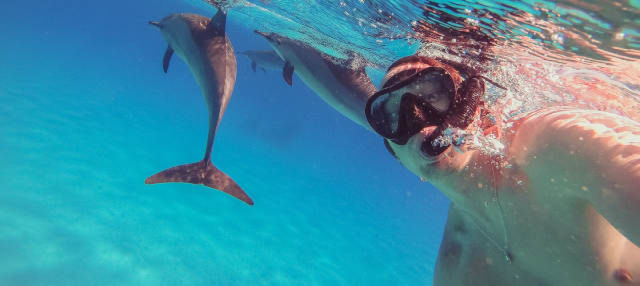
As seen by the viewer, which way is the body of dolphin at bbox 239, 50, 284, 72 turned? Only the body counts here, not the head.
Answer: to the viewer's left

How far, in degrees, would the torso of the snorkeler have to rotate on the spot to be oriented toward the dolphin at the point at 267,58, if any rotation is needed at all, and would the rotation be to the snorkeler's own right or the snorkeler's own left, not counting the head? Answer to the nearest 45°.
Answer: approximately 90° to the snorkeler's own right

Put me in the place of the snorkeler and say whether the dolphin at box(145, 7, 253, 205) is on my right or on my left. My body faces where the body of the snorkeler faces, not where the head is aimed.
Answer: on my right

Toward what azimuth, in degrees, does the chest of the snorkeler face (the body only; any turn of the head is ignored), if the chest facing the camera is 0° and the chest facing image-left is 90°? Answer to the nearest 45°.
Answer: approximately 45°
